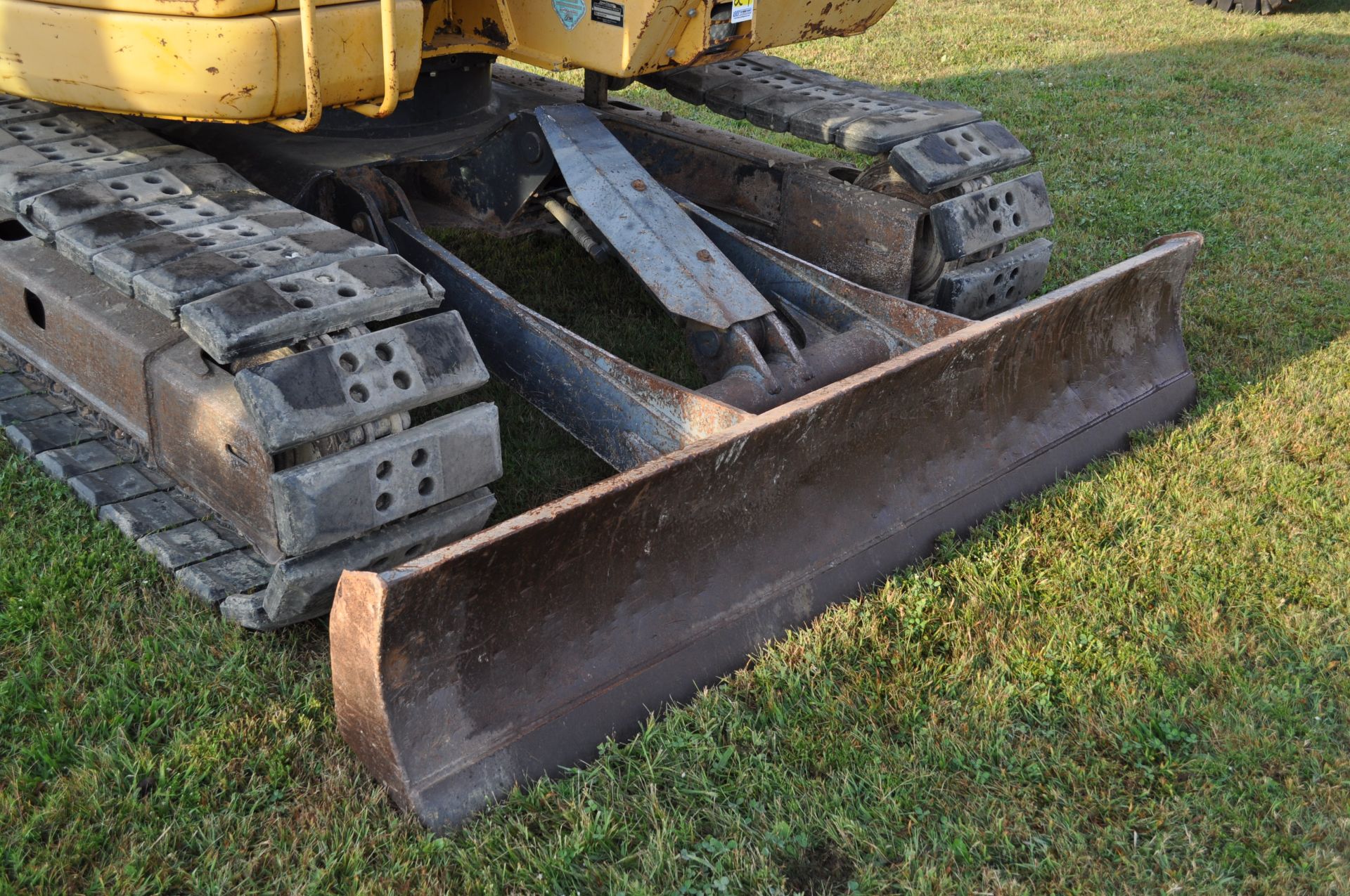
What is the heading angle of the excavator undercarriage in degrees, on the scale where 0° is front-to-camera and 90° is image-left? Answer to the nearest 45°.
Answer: approximately 315°
